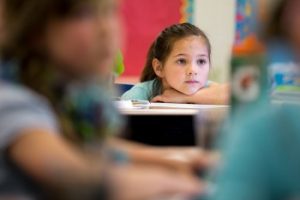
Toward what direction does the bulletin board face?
toward the camera

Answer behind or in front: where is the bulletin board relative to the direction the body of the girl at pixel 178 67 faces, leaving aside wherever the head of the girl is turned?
behind

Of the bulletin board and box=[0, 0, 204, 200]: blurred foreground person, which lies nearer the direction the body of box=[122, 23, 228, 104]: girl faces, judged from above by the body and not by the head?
the blurred foreground person

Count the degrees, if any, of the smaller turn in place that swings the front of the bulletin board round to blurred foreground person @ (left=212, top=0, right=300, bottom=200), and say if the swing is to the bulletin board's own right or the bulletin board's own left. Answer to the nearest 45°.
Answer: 0° — it already faces them

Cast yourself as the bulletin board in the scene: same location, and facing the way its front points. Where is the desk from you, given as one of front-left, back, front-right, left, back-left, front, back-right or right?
front

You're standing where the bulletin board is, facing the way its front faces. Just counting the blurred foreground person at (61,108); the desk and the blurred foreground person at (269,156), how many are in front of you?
3

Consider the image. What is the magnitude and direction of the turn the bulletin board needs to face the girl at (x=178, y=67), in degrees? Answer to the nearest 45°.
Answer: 0° — it already faces them

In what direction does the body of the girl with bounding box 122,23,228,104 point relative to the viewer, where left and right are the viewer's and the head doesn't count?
facing the viewer and to the right of the viewer

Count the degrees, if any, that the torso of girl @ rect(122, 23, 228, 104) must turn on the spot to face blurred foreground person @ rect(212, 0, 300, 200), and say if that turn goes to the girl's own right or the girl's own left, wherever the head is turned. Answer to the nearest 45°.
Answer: approximately 45° to the girl's own right
